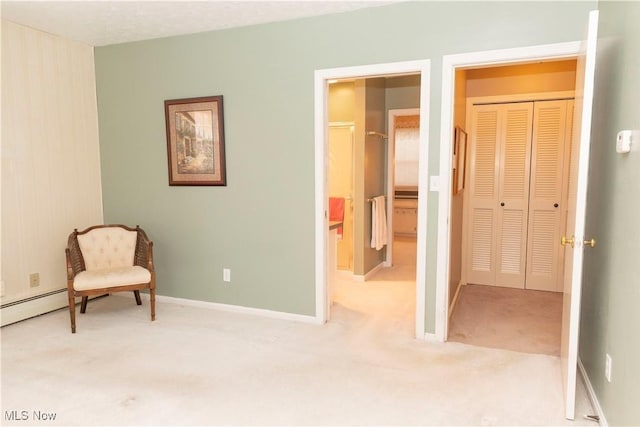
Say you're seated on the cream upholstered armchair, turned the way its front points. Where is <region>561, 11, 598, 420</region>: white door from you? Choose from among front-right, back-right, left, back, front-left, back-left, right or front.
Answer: front-left

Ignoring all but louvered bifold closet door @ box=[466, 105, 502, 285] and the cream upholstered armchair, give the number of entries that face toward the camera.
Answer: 2

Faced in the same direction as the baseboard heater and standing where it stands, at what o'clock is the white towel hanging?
The white towel hanging is roughly at 11 o'clock from the baseboard heater.

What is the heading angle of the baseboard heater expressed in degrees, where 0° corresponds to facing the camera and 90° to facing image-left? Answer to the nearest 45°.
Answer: approximately 315°

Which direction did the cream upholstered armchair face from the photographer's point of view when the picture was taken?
facing the viewer

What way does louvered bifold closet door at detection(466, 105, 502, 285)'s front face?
toward the camera

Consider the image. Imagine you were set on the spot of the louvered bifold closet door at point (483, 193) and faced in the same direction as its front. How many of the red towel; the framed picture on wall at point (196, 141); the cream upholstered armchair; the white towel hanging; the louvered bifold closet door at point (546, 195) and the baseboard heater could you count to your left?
1

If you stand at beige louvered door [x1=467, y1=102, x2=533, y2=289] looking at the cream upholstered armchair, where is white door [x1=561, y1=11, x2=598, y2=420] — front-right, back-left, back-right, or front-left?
front-left

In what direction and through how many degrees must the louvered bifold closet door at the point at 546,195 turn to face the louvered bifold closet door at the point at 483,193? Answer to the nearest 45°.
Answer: approximately 90° to its right

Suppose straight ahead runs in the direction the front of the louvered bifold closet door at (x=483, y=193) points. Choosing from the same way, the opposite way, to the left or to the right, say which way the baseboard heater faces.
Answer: to the left

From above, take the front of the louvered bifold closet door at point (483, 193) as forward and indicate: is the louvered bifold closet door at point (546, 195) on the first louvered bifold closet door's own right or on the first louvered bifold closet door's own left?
on the first louvered bifold closet door's own left

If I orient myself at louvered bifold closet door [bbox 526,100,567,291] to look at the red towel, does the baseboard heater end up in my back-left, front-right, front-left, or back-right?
front-left

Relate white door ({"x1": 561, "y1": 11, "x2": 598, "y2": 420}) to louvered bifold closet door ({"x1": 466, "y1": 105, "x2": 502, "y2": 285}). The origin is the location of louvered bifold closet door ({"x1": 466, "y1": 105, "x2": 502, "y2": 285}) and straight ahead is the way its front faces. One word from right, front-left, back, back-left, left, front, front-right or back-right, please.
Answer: front

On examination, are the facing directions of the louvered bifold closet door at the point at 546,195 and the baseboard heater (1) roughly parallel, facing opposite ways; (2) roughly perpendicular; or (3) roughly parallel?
roughly perpendicular

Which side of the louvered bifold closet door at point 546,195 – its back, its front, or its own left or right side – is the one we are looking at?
front

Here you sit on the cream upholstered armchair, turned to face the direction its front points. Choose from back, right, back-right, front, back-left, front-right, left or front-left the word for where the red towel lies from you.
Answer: left
